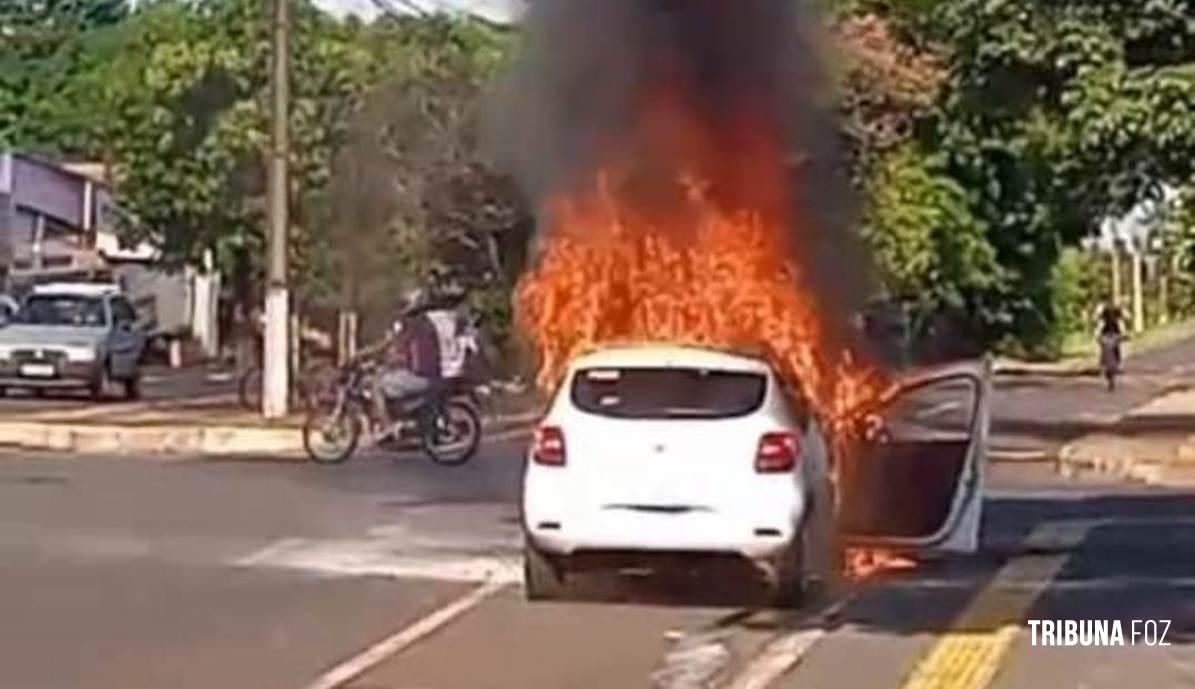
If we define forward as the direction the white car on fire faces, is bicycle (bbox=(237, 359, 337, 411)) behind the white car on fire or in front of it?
in front

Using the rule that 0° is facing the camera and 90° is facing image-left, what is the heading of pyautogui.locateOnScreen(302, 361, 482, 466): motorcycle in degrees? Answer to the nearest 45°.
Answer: approximately 90°

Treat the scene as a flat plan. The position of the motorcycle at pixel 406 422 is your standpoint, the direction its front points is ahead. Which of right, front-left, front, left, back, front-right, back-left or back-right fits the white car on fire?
left

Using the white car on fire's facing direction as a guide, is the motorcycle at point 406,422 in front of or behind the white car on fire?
in front

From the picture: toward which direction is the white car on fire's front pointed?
away from the camera

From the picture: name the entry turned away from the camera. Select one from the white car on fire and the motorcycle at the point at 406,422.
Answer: the white car on fire

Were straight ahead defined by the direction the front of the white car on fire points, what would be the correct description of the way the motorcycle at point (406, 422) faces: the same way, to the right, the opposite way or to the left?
to the left

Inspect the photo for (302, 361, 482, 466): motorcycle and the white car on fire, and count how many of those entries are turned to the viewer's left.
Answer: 1
